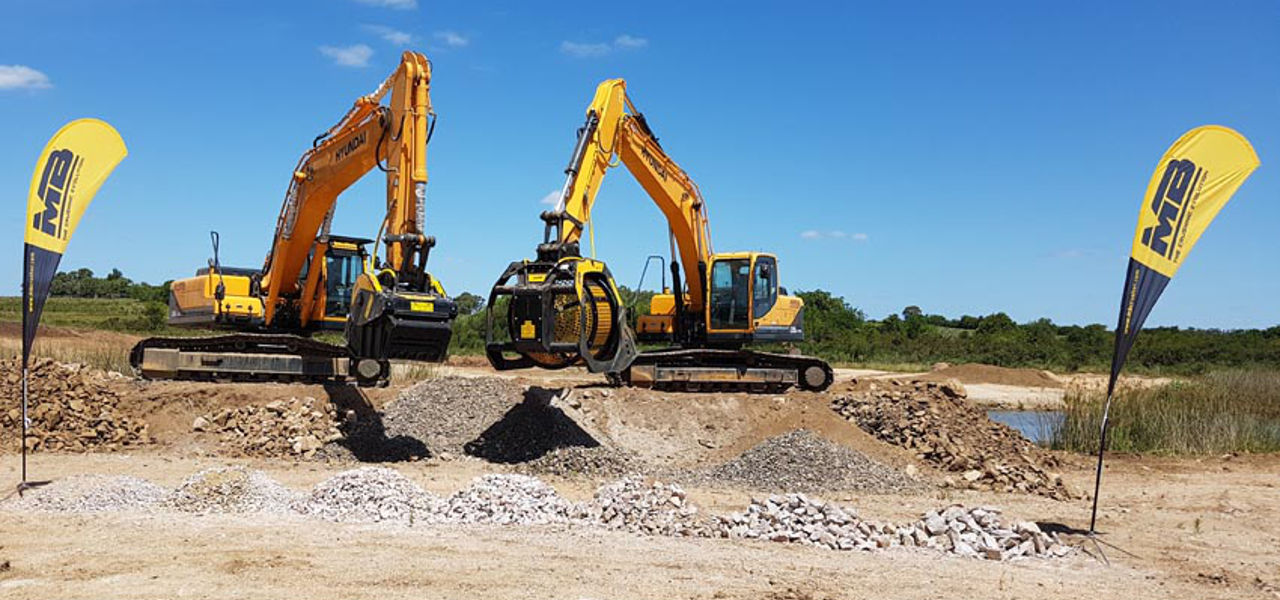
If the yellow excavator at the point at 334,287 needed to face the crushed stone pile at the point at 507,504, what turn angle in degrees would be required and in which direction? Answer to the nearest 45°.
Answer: approximately 45° to its right

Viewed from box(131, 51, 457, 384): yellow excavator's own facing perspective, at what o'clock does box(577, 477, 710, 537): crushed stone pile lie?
The crushed stone pile is roughly at 1 o'clock from the yellow excavator.

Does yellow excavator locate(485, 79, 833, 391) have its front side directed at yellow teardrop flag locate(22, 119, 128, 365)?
yes

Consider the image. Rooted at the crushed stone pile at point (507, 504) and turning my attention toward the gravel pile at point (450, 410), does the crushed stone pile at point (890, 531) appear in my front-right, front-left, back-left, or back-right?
back-right

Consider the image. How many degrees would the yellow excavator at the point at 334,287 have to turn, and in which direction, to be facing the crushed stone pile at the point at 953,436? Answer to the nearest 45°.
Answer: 0° — it already faces it

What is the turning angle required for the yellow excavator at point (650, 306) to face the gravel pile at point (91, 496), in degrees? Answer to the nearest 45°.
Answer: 0° — it already faces it

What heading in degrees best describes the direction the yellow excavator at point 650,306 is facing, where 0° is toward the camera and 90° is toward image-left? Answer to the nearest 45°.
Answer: approximately 45°

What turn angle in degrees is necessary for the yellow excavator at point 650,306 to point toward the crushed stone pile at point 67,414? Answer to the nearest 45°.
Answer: approximately 45° to its right

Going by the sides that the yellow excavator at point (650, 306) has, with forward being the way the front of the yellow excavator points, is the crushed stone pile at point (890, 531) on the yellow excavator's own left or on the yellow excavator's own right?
on the yellow excavator's own left
